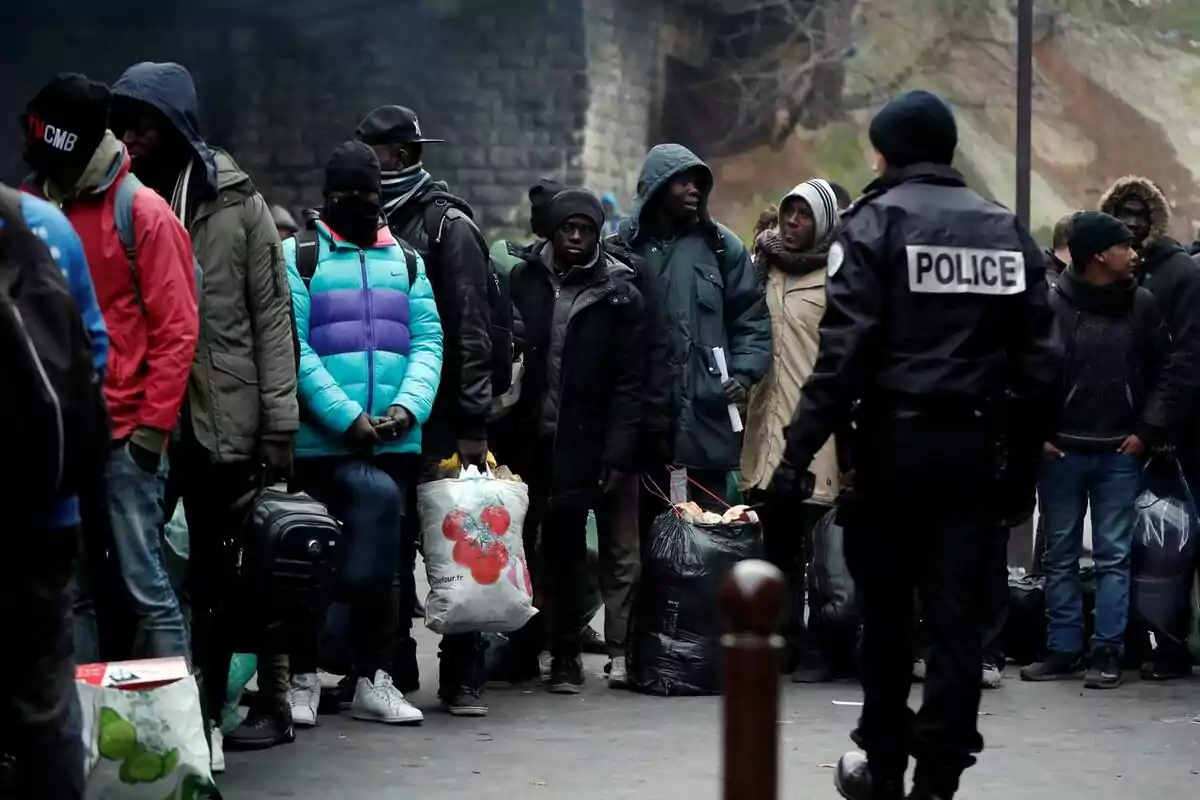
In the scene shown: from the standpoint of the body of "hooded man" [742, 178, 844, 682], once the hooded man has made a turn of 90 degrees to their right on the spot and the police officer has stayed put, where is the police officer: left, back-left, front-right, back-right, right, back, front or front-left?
back-left

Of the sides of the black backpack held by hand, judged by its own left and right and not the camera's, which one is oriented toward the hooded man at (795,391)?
left

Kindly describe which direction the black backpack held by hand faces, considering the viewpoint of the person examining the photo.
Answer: facing the viewer and to the right of the viewer

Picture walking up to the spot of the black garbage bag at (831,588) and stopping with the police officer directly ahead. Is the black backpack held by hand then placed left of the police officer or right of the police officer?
right

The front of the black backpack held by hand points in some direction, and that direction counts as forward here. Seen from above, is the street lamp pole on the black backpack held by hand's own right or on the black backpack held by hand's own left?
on the black backpack held by hand's own left

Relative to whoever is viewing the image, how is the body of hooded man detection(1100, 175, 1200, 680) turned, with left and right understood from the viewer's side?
facing the viewer and to the left of the viewer

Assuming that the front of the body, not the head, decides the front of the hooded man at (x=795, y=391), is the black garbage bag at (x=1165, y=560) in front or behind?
behind
